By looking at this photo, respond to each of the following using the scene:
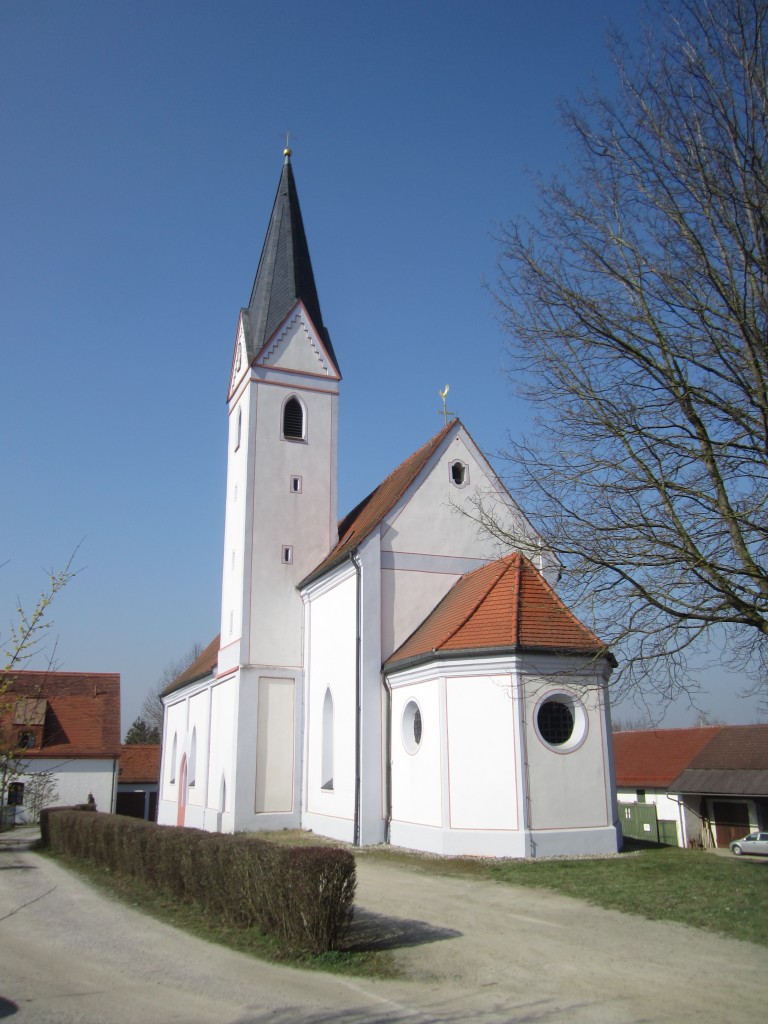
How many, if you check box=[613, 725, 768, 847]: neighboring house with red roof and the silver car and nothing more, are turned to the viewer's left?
1

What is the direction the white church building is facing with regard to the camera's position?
facing away from the viewer and to the left of the viewer

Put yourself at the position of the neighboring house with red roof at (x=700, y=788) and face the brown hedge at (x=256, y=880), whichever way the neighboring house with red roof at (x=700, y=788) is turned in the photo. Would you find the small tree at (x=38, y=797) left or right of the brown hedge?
right

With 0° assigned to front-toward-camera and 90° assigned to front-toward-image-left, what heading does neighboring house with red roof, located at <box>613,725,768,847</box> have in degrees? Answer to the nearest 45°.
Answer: approximately 0°

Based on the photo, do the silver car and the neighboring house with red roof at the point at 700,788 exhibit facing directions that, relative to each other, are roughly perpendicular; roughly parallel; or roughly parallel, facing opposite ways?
roughly perpendicular

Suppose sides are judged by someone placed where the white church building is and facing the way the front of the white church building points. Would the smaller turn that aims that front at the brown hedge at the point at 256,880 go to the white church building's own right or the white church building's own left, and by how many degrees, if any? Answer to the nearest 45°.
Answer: approximately 135° to the white church building's own left

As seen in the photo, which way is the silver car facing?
to the viewer's left

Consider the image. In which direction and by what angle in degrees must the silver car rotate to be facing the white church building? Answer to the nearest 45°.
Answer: approximately 45° to its left

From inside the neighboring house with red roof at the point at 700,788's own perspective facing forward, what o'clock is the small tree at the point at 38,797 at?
The small tree is roughly at 2 o'clock from the neighboring house with red roof.
